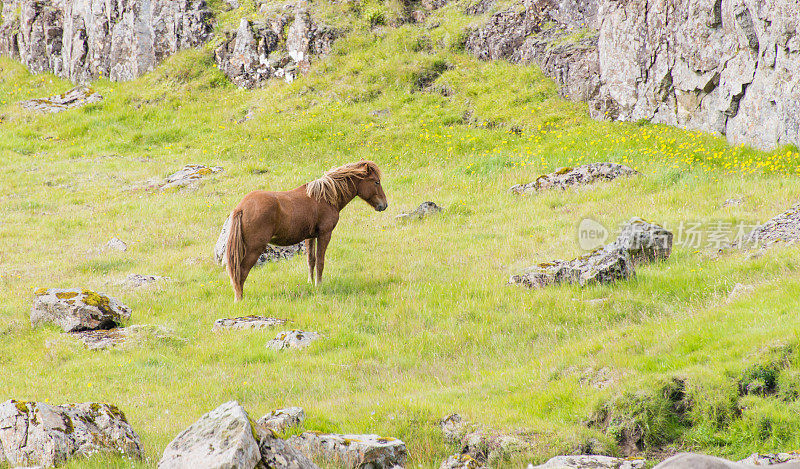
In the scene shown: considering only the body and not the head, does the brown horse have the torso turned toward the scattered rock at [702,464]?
no

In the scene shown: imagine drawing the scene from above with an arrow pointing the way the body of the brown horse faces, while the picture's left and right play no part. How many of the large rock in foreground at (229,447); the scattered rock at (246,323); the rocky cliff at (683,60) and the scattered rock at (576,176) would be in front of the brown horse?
2

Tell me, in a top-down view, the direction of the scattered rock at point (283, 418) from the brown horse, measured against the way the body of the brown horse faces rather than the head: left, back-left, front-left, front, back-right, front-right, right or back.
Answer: back-right

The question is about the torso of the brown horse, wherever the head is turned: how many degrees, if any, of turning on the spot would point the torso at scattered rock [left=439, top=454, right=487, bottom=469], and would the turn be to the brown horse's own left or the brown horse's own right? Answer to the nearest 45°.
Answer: approximately 135° to the brown horse's own right

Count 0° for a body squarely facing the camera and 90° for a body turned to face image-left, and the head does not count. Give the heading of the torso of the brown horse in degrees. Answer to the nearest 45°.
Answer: approximately 225°

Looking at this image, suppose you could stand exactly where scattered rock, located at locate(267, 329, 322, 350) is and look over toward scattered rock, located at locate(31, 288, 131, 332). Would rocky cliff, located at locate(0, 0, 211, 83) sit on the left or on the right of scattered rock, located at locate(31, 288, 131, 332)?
right

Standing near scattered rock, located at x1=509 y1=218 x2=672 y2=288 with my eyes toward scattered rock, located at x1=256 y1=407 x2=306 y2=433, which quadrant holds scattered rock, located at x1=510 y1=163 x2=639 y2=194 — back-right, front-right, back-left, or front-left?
back-right

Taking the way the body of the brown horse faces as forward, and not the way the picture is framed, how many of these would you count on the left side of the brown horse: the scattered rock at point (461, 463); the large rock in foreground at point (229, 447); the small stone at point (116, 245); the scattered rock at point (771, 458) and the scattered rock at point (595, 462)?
1

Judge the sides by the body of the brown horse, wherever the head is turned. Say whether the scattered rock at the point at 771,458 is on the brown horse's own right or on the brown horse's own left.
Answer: on the brown horse's own right

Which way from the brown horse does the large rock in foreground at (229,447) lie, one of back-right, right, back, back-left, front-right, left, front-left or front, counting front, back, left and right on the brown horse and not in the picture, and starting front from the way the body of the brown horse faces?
back-right

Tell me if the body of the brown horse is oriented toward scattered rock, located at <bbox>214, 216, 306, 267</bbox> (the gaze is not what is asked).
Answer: no

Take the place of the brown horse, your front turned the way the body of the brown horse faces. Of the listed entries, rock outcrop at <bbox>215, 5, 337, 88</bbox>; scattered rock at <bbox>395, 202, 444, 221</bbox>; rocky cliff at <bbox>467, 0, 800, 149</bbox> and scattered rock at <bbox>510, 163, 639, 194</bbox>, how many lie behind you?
0

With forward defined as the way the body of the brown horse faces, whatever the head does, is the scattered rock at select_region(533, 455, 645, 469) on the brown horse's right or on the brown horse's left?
on the brown horse's right

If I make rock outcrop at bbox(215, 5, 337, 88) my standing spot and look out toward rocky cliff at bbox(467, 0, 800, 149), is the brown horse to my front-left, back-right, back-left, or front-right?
front-right

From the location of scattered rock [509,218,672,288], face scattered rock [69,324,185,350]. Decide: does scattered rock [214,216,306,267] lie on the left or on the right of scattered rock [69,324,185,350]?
right
